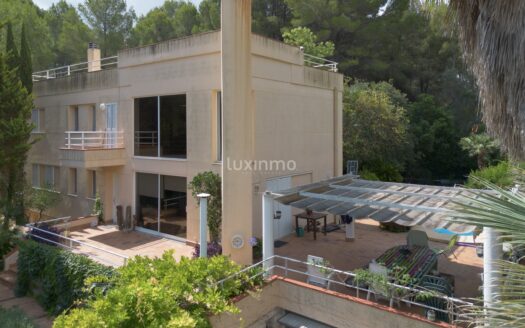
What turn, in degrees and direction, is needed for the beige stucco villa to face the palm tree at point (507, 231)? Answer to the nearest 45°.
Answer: approximately 45° to its left

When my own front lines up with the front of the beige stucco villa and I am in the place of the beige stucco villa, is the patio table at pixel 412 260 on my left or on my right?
on my left

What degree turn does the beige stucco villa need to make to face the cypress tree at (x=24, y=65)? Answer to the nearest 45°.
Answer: approximately 90° to its right

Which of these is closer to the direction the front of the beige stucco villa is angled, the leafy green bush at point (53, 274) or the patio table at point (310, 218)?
the leafy green bush

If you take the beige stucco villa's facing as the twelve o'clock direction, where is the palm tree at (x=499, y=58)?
The palm tree is roughly at 10 o'clock from the beige stucco villa.

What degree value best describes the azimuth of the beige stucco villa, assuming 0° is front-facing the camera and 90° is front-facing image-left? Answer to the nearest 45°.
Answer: approximately 45°

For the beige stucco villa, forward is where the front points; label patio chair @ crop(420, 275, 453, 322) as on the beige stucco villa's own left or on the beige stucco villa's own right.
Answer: on the beige stucco villa's own left

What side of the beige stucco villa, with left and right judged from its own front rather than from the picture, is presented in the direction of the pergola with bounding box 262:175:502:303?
left

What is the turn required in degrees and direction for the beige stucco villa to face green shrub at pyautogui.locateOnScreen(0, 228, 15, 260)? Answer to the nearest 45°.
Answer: approximately 45° to its right
